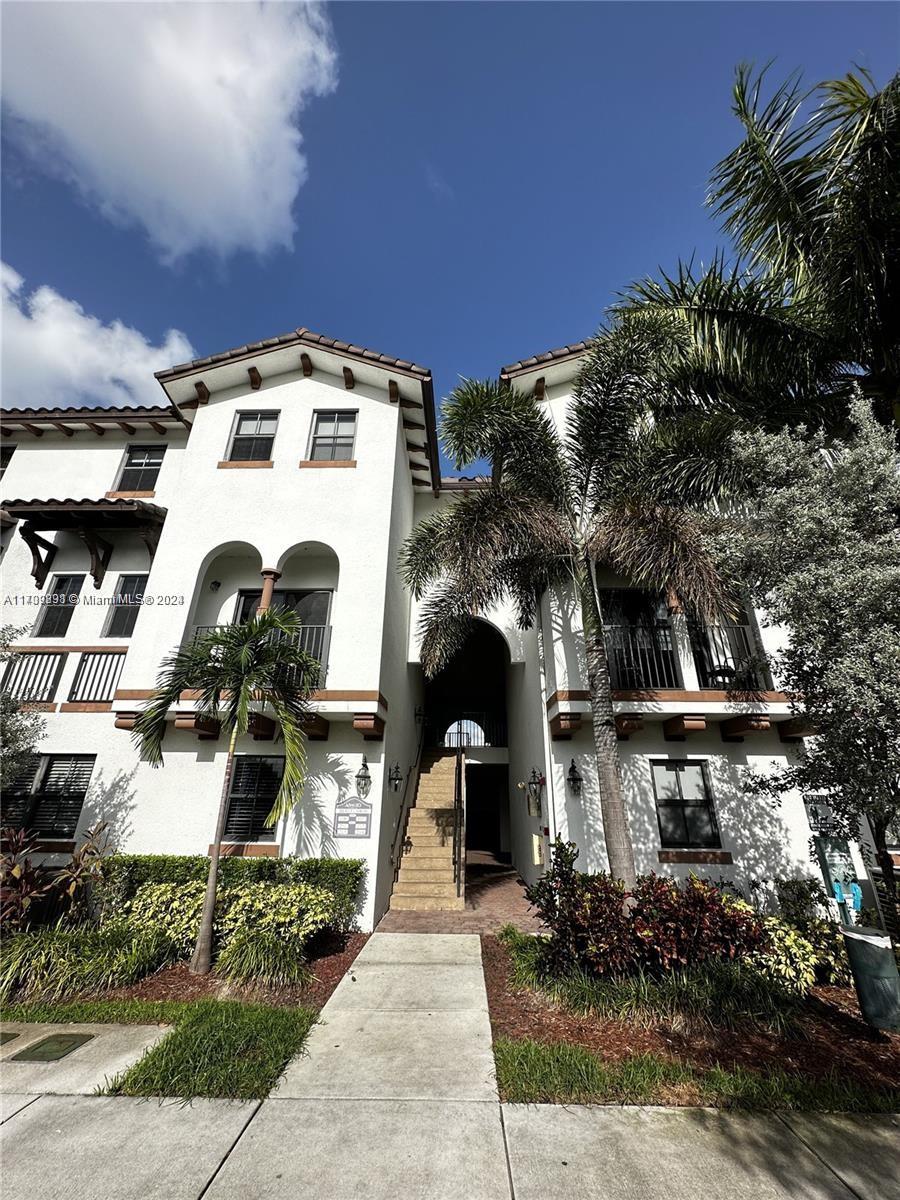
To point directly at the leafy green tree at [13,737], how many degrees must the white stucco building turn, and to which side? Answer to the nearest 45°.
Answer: approximately 90° to its right

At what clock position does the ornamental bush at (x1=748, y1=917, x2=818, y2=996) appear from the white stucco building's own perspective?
The ornamental bush is roughly at 10 o'clock from the white stucco building.

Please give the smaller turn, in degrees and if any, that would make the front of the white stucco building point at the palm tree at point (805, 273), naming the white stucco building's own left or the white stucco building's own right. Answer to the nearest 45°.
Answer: approximately 45° to the white stucco building's own left

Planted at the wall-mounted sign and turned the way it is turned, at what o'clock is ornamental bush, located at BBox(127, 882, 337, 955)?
The ornamental bush is roughly at 2 o'clock from the wall-mounted sign.

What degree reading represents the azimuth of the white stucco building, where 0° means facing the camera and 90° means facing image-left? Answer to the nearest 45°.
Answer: approximately 0°

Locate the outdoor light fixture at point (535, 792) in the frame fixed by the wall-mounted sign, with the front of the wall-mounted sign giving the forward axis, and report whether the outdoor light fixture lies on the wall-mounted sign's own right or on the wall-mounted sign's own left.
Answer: on the wall-mounted sign's own left

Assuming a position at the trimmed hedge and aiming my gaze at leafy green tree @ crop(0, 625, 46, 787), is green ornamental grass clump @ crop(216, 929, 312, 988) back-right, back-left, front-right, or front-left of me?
back-left

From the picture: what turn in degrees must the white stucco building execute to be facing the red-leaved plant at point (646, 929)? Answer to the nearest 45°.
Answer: approximately 45° to its left
